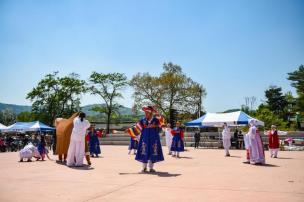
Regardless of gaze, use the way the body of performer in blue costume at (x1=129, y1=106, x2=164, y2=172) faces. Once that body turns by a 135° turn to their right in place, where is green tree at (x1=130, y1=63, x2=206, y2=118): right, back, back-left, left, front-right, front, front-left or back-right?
front-right

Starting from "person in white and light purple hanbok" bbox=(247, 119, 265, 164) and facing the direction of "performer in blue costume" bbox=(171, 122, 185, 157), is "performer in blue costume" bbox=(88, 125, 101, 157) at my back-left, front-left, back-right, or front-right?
front-left

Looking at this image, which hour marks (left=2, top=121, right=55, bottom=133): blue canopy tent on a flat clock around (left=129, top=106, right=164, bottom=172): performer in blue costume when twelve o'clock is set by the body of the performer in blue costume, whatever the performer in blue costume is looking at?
The blue canopy tent is roughly at 5 o'clock from the performer in blue costume.

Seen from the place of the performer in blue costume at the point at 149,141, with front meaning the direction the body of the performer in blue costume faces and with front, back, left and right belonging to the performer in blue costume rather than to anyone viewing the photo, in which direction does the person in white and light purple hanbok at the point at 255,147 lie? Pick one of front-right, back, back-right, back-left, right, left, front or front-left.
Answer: back-left

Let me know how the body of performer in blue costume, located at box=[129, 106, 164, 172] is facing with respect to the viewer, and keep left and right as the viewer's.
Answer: facing the viewer

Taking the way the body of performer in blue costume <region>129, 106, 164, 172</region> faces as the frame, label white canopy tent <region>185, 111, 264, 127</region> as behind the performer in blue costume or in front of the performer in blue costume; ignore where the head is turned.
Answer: behind

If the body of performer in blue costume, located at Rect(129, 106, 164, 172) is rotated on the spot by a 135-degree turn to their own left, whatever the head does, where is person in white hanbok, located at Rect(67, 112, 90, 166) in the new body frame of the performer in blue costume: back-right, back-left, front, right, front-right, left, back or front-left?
left

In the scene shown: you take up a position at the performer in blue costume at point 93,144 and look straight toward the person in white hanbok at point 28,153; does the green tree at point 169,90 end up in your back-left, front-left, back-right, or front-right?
back-right

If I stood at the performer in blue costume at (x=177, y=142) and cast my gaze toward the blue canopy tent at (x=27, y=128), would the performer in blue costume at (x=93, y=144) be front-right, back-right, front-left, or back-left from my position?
front-left
